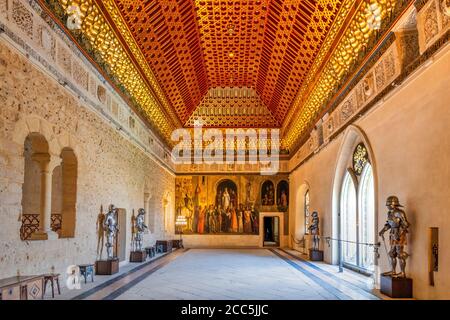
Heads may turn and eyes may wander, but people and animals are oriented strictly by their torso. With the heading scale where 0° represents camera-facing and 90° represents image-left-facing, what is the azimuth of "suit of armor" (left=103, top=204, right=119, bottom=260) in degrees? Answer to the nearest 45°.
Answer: approximately 315°

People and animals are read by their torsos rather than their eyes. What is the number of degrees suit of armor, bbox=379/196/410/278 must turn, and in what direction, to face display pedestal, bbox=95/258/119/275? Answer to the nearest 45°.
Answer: approximately 45° to its right

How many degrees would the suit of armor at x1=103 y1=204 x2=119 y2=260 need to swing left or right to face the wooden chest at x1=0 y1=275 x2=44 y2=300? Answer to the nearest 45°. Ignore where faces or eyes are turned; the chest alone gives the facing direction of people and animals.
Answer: approximately 45° to its right

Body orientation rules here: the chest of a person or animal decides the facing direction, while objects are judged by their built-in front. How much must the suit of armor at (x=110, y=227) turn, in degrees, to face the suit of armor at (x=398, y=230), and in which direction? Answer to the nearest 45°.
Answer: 0° — it already faces it

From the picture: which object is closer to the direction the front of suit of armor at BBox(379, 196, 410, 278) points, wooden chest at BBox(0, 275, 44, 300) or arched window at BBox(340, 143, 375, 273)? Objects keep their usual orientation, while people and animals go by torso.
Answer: the wooden chest

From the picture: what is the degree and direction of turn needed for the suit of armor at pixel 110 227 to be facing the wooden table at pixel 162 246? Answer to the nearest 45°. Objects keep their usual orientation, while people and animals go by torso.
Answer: approximately 135° to its left
